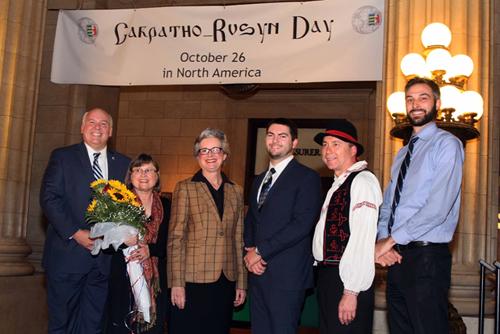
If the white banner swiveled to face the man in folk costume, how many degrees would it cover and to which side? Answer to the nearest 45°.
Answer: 0° — it already faces them

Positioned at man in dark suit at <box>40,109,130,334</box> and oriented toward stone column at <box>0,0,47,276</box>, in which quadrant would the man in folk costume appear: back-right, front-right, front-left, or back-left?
back-right

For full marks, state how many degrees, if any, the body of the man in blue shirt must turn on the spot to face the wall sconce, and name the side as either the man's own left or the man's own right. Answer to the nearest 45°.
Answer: approximately 135° to the man's own right

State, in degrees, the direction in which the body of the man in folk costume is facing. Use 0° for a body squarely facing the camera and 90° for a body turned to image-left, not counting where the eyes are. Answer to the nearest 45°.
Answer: approximately 45°

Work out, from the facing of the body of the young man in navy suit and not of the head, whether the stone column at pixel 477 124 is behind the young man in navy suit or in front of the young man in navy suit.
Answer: behind

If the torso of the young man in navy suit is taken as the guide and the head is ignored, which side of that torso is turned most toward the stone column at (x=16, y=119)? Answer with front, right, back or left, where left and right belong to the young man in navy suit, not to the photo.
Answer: right

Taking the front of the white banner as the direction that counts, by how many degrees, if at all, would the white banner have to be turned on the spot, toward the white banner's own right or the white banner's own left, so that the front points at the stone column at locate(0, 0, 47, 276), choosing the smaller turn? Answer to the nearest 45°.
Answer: approximately 90° to the white banner's own right
